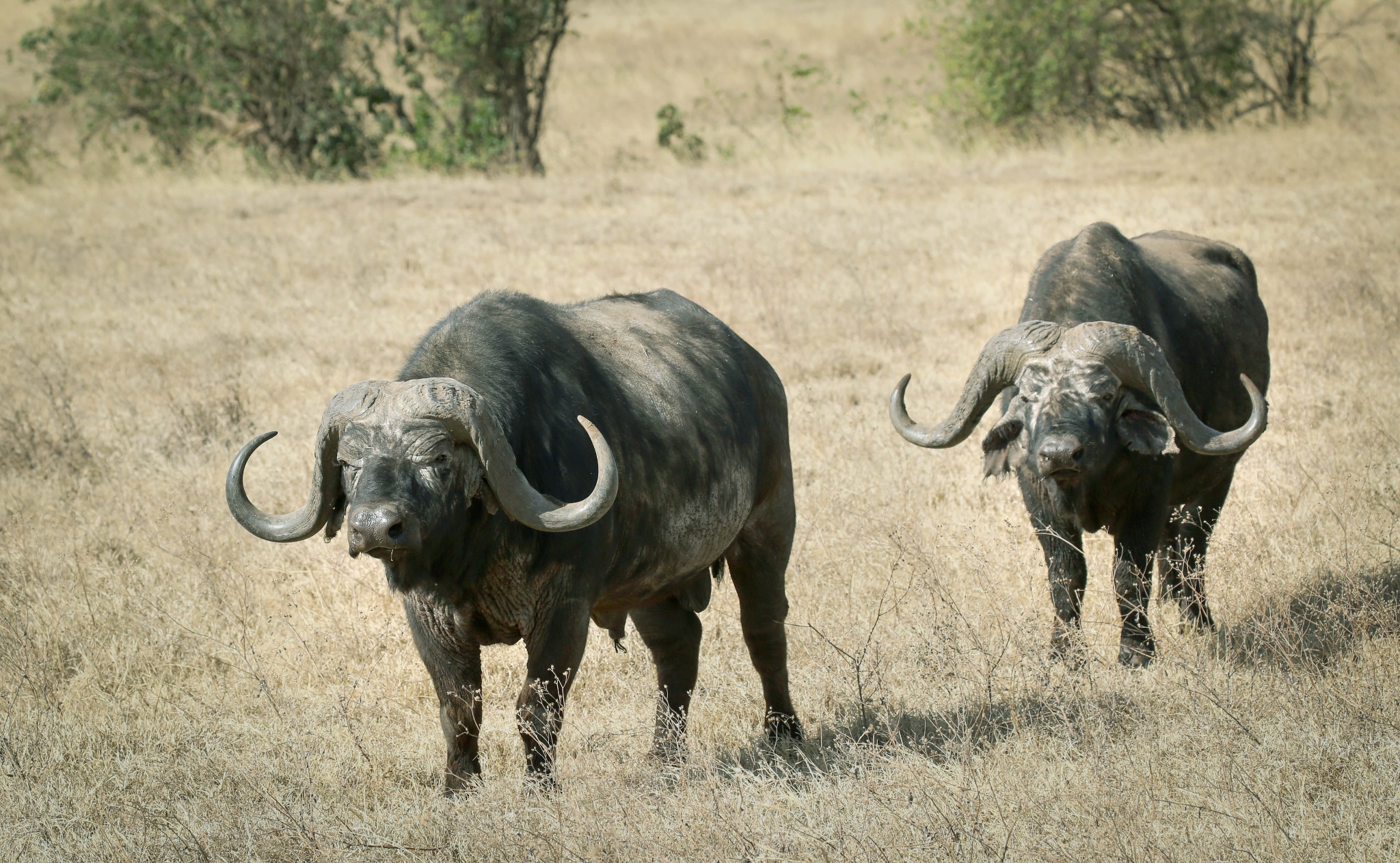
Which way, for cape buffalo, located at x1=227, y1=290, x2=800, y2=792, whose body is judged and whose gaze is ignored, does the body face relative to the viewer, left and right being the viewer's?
facing the viewer and to the left of the viewer

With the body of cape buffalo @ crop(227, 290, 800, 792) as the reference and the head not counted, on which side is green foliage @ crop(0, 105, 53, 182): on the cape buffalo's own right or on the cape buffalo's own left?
on the cape buffalo's own right

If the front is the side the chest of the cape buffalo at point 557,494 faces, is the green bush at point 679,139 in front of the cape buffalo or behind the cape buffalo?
behind

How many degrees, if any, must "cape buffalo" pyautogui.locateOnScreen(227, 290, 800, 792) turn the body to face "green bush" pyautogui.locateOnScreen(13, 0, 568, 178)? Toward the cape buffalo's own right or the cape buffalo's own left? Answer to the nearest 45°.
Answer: approximately 135° to the cape buffalo's own right

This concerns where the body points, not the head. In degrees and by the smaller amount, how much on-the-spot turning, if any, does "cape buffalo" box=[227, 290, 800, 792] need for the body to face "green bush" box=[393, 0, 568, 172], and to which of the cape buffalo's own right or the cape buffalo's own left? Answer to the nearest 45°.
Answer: approximately 135° to the cape buffalo's own right

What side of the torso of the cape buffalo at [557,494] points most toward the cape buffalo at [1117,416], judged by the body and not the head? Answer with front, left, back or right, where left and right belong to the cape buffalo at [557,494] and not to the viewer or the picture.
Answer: back

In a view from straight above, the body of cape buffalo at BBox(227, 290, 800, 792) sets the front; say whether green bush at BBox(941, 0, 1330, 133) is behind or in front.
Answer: behind
